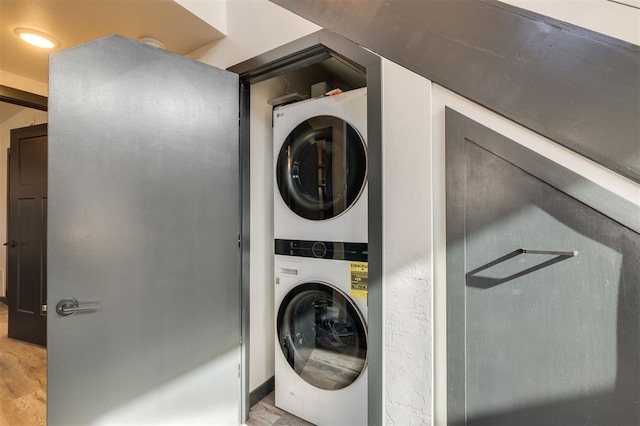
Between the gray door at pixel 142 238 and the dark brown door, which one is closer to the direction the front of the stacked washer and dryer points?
the gray door

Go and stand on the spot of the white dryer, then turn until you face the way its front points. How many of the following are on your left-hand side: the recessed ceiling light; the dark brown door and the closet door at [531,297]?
1

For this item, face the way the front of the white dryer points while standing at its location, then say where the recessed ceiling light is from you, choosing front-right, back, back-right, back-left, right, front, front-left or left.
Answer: front-right

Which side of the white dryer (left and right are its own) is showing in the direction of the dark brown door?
right

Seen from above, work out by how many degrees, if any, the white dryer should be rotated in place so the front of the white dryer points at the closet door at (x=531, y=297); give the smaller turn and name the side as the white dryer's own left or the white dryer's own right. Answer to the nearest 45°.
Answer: approximately 90° to the white dryer's own left

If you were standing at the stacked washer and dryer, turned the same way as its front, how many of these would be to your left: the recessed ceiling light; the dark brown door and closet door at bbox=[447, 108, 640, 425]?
1

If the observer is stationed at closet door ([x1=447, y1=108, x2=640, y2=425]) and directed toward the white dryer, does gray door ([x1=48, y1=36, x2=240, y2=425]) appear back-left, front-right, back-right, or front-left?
front-left

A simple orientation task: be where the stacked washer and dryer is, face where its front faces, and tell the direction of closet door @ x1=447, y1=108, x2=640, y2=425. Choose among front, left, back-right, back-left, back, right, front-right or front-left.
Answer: left

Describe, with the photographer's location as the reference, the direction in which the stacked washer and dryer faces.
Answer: facing the viewer and to the left of the viewer
